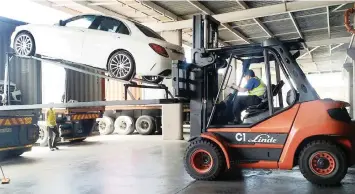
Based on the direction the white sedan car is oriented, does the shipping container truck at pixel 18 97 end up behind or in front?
in front

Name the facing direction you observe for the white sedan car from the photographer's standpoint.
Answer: facing away from the viewer and to the left of the viewer

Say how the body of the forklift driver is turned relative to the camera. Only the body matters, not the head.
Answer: to the viewer's left

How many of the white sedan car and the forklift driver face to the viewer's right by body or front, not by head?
0

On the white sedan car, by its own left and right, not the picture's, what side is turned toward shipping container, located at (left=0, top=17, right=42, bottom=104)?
front

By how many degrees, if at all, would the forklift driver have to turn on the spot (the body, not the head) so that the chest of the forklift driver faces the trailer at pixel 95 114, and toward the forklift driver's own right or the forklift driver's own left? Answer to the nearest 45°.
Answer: approximately 45° to the forklift driver's own right

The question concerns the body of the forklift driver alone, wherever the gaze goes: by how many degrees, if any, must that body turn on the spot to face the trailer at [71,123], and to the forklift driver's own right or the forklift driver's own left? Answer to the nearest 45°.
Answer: approximately 45° to the forklift driver's own right

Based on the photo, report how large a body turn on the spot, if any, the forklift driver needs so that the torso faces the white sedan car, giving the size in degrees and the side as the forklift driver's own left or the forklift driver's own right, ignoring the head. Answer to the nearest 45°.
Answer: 0° — they already face it

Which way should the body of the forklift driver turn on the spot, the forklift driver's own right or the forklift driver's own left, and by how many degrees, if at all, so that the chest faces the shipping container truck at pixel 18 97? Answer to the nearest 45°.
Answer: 0° — they already face it

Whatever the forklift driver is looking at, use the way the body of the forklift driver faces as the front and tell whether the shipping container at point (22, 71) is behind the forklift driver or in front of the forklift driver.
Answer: in front
